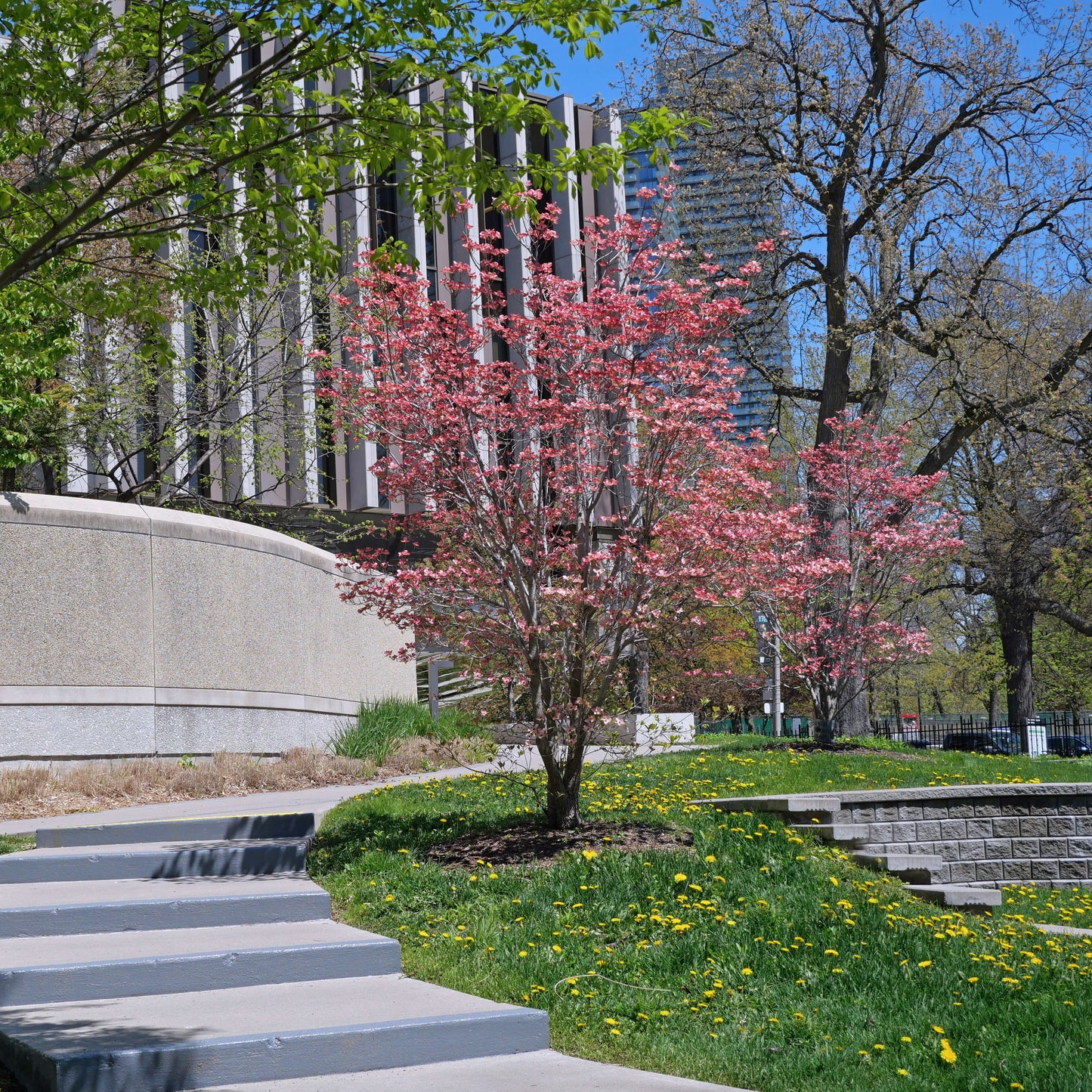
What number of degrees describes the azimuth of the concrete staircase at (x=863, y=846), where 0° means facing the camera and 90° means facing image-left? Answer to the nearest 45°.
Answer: approximately 270°

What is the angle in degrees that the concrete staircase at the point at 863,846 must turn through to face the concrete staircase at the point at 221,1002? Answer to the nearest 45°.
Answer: approximately 135° to its right
